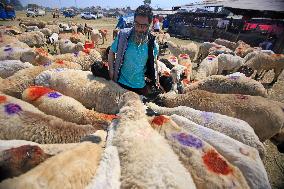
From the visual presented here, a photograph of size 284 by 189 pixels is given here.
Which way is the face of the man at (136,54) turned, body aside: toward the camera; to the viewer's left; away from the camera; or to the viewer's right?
toward the camera

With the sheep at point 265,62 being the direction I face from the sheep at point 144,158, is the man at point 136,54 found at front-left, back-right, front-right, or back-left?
front-left

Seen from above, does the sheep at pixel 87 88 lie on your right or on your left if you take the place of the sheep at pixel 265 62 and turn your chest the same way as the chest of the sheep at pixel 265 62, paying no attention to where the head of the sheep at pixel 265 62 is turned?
on your left

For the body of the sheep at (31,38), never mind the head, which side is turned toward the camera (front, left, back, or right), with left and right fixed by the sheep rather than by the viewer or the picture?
left

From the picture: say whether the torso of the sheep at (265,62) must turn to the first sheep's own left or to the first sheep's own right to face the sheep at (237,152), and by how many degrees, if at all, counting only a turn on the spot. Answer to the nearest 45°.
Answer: approximately 90° to the first sheep's own left

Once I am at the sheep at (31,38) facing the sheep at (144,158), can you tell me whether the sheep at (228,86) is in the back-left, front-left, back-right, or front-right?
front-left

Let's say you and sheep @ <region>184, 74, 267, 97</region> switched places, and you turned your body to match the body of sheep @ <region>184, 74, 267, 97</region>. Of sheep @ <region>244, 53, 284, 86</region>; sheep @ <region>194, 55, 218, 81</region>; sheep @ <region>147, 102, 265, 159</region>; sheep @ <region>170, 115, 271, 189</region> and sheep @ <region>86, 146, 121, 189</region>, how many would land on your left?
3

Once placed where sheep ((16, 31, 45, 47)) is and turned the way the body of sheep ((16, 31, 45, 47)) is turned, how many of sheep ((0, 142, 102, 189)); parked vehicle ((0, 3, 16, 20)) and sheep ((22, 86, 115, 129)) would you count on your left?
2

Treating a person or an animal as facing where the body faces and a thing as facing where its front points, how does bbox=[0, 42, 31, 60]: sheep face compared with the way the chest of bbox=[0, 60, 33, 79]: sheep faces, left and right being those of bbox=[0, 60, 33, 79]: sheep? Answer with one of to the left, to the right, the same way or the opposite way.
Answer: the same way

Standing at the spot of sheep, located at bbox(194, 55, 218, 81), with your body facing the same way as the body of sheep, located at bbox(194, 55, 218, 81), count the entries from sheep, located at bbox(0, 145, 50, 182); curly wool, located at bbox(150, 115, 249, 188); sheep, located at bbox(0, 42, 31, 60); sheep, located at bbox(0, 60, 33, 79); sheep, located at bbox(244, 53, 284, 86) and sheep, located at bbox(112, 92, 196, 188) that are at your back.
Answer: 1

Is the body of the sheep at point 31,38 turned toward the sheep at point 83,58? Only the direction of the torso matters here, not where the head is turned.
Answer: no
